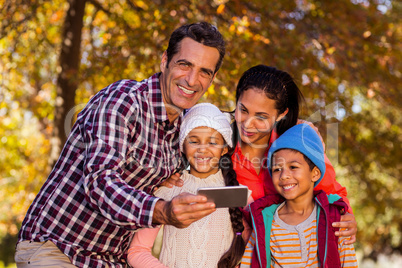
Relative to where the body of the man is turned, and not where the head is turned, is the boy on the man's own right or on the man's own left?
on the man's own left

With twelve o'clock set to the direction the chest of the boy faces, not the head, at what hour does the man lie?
The man is roughly at 2 o'clock from the boy.

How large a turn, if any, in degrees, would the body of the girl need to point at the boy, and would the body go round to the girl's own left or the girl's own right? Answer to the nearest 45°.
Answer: approximately 90° to the girl's own left

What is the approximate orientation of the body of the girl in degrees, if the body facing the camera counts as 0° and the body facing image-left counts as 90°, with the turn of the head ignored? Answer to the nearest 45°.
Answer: approximately 0°

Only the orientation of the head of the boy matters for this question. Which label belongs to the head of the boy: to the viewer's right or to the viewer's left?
to the viewer's left

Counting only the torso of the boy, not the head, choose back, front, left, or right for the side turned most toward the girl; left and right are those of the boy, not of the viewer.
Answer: right

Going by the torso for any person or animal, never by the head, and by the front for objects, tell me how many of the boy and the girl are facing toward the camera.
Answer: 2
